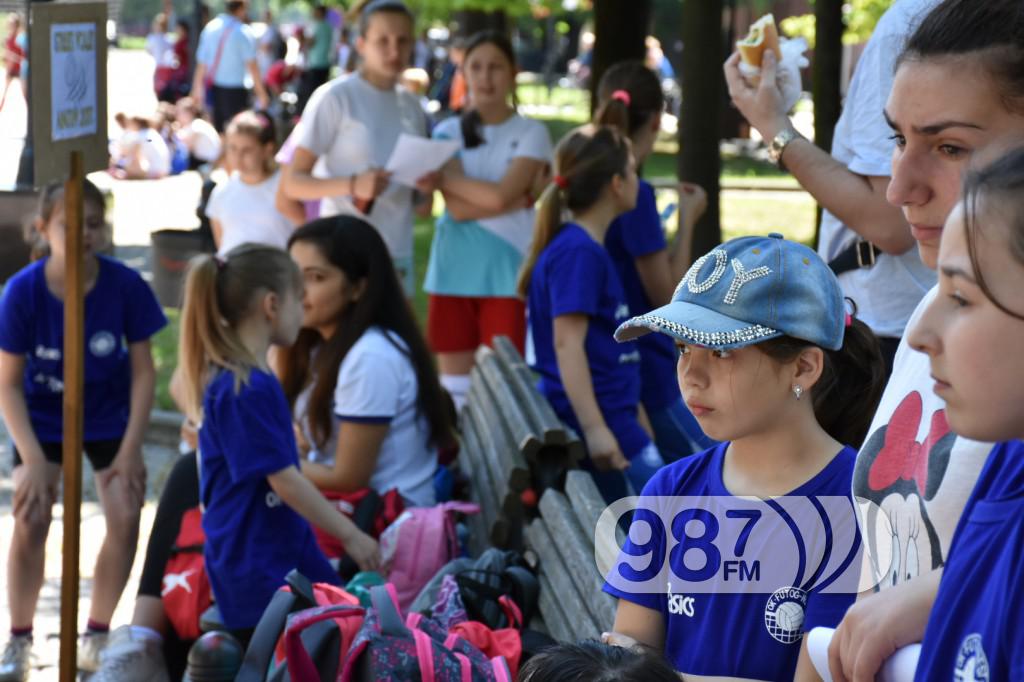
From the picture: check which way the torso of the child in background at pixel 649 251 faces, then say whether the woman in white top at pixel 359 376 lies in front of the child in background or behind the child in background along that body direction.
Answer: behind

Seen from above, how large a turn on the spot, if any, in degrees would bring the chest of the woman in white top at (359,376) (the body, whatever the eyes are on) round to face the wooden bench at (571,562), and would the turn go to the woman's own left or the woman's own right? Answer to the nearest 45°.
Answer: approximately 90° to the woman's own left

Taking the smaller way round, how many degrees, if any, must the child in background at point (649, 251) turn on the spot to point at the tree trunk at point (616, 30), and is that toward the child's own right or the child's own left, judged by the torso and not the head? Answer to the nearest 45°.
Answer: approximately 45° to the child's own left

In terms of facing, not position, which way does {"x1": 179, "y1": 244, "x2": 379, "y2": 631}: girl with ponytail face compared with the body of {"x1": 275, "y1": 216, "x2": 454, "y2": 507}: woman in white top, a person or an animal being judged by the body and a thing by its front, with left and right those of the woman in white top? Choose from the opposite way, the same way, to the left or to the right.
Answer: the opposite way

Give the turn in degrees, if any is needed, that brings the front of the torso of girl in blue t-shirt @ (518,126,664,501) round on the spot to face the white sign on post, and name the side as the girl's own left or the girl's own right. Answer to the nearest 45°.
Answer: approximately 135° to the girl's own right

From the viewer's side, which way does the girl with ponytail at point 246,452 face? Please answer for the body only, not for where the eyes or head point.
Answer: to the viewer's right

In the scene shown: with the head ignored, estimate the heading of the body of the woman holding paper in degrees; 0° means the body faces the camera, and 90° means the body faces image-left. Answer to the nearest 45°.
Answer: approximately 315°

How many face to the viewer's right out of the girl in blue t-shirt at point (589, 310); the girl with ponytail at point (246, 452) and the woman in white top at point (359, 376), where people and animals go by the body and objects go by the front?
2

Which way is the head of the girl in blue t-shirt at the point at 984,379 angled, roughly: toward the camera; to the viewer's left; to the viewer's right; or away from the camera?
to the viewer's left

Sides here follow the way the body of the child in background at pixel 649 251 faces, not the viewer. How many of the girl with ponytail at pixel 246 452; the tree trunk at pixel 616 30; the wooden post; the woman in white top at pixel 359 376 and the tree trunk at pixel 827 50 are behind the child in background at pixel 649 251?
3

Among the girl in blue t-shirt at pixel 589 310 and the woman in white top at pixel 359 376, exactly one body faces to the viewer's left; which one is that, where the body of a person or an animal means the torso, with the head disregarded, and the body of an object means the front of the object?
the woman in white top

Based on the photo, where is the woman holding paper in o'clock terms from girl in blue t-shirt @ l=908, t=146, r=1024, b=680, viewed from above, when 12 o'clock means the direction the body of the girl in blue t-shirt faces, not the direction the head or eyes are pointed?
The woman holding paper is roughly at 2 o'clock from the girl in blue t-shirt.
